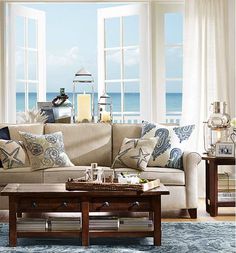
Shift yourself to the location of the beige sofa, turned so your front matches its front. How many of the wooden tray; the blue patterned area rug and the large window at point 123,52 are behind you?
1

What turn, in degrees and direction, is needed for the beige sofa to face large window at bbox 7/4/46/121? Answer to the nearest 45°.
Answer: approximately 135° to its right

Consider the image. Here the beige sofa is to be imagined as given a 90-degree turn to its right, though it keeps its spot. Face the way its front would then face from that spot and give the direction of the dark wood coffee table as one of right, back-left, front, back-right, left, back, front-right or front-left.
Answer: left

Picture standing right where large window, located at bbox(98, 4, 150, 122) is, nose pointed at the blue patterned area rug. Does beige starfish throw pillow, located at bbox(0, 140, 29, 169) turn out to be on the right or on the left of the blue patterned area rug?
right

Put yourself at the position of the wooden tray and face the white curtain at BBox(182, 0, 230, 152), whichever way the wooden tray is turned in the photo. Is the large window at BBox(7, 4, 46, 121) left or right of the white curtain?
left

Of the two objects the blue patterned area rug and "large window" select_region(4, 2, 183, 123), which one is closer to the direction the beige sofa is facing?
the blue patterned area rug

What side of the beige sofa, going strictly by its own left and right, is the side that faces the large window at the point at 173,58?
back

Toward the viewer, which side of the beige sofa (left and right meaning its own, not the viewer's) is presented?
front

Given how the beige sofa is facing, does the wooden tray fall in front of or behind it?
in front

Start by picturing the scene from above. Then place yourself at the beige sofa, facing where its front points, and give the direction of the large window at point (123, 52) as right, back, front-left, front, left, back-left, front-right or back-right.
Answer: back

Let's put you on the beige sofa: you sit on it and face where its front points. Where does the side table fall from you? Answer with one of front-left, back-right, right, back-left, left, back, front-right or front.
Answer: left
